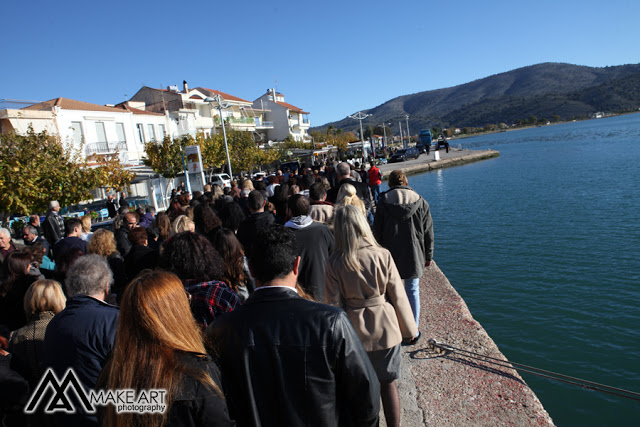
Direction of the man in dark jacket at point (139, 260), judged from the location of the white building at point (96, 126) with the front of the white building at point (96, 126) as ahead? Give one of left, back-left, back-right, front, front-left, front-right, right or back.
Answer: front-right

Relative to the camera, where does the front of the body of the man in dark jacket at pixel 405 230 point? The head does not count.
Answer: away from the camera

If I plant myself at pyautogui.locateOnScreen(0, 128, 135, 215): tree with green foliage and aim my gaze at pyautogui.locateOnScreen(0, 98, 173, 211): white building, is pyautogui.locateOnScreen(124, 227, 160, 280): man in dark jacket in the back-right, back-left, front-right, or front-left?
back-right

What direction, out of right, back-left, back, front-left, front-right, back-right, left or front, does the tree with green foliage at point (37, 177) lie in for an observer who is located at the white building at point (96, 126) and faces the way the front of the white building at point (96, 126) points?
front-right

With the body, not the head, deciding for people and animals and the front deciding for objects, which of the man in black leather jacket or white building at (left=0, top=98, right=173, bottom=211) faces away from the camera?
the man in black leather jacket

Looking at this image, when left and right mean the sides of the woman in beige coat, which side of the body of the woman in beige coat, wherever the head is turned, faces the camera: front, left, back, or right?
back

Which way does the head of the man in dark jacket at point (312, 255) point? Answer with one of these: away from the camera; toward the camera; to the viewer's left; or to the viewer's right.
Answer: away from the camera

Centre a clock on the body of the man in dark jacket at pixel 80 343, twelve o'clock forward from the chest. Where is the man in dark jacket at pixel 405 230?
the man in dark jacket at pixel 405 230 is roughly at 1 o'clock from the man in dark jacket at pixel 80 343.

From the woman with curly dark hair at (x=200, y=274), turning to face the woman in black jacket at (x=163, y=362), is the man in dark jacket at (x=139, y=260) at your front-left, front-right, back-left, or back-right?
back-right

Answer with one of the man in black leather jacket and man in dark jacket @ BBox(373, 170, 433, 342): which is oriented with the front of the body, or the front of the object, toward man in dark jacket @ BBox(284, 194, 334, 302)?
the man in black leather jacket

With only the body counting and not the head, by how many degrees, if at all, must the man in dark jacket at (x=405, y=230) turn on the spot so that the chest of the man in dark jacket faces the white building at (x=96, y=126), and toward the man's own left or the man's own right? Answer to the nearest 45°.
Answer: approximately 45° to the man's own left

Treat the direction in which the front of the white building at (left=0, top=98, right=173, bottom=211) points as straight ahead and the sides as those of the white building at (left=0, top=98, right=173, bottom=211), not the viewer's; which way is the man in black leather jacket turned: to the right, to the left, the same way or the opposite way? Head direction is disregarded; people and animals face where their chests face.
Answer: to the left

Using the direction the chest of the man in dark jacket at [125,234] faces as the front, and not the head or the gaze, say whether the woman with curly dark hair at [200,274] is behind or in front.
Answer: in front

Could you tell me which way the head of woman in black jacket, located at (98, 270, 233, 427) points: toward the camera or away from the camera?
away from the camera
